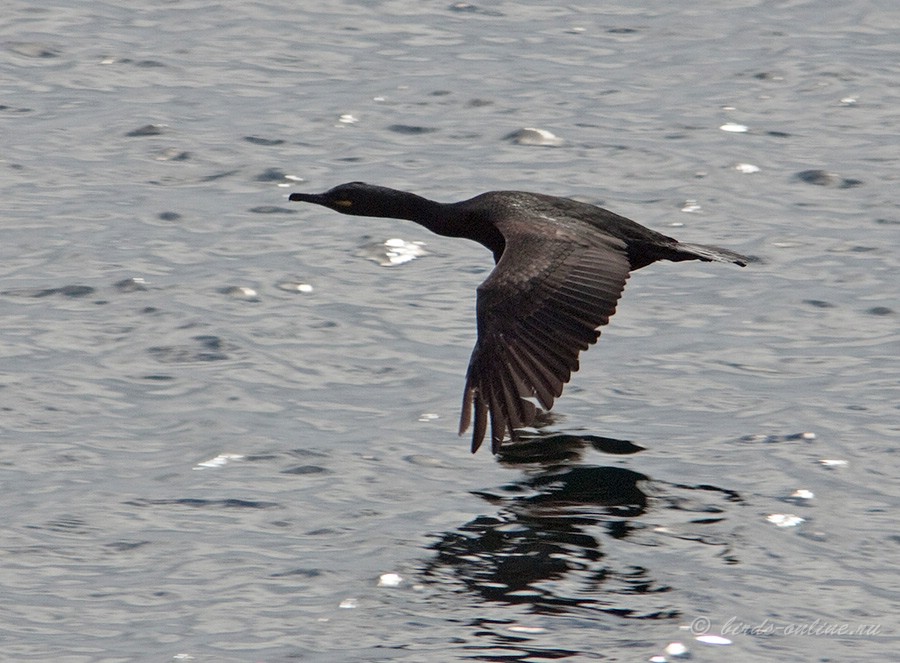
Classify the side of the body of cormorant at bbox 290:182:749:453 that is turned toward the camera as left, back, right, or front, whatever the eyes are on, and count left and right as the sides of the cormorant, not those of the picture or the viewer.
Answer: left
